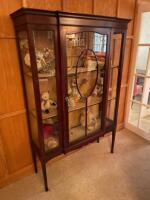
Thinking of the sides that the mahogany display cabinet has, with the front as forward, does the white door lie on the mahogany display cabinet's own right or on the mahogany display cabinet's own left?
on the mahogany display cabinet's own left

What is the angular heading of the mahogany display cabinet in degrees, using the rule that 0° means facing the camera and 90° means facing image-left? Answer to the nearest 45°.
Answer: approximately 315°
